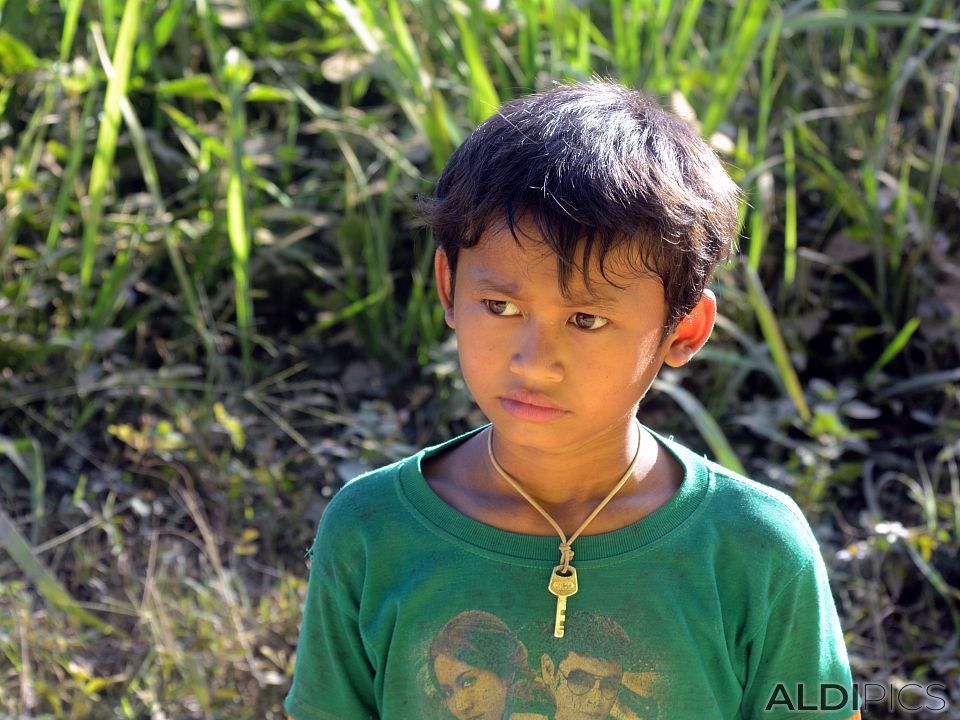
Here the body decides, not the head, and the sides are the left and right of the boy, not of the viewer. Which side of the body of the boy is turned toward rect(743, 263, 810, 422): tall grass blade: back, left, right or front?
back

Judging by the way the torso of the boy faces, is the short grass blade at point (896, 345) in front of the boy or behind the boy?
behind

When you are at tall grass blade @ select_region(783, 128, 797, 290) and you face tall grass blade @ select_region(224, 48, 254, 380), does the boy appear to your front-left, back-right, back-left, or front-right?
front-left

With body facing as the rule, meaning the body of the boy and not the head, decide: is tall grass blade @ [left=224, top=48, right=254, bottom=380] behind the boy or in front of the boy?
behind

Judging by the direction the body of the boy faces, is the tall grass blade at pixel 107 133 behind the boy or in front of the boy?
behind

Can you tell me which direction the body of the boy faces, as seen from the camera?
toward the camera

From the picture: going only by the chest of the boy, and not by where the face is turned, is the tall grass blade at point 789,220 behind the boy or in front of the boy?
behind

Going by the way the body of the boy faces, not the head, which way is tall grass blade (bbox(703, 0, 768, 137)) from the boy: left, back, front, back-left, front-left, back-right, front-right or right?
back

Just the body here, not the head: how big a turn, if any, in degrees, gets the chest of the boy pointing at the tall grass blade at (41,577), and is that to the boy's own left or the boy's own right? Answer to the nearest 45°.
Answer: approximately 135° to the boy's own right
